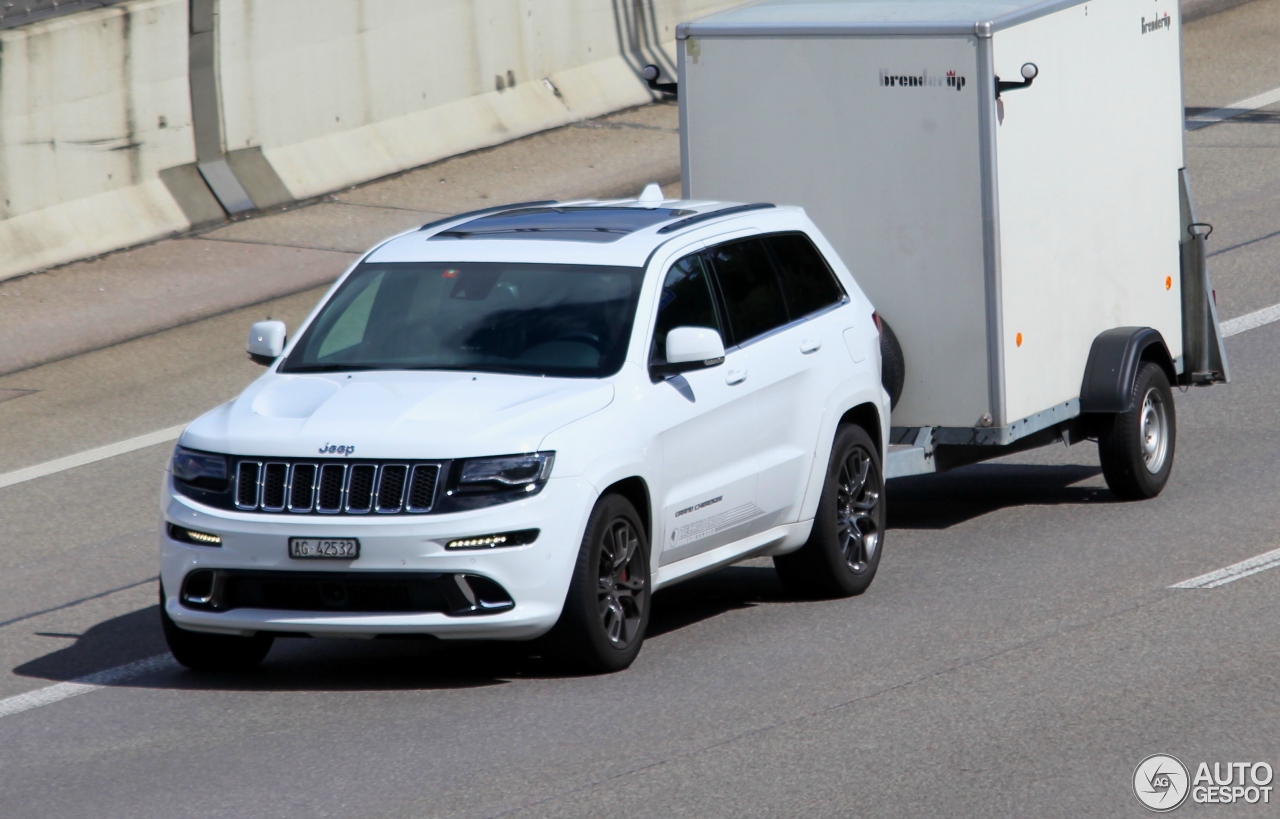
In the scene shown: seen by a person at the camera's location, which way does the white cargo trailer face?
facing the viewer and to the left of the viewer

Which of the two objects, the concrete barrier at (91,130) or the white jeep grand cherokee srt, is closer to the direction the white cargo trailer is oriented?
the white jeep grand cherokee srt

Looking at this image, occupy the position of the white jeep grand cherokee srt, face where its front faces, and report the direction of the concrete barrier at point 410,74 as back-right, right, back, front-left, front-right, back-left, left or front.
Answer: back-right

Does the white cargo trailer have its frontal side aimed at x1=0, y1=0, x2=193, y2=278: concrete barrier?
no

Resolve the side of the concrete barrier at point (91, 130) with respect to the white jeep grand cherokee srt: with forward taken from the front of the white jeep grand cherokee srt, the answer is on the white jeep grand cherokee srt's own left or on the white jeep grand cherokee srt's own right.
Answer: on the white jeep grand cherokee srt's own right

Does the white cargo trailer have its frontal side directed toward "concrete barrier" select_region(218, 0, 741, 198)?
no

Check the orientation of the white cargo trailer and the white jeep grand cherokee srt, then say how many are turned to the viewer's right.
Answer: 0

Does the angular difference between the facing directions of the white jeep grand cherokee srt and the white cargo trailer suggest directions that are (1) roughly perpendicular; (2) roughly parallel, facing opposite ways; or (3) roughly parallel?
roughly parallel

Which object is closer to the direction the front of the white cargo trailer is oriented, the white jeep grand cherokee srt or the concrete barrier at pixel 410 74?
the white jeep grand cherokee srt

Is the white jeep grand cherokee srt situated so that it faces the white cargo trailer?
no

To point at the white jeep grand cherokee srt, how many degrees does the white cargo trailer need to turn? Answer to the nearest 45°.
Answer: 0° — it already faces it
